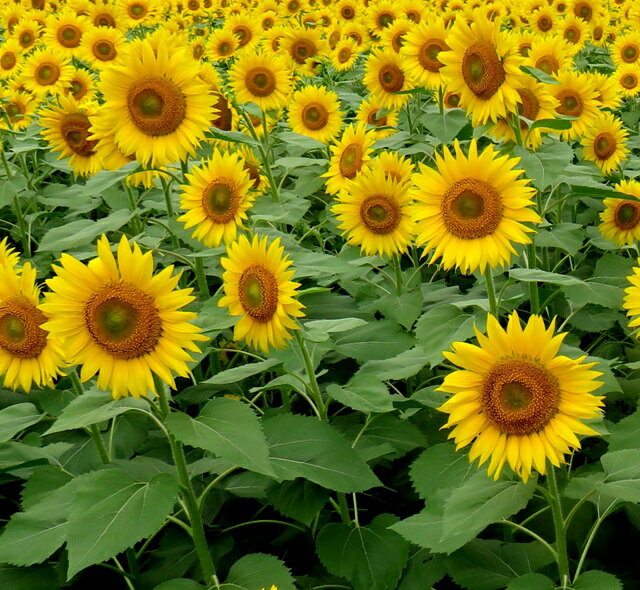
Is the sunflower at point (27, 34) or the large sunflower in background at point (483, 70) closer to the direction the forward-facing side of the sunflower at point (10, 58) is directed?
the large sunflower in background

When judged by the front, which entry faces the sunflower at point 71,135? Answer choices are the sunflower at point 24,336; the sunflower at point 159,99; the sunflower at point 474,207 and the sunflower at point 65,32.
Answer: the sunflower at point 65,32

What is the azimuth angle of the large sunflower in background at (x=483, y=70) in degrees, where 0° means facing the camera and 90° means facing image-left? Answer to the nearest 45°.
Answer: approximately 45°

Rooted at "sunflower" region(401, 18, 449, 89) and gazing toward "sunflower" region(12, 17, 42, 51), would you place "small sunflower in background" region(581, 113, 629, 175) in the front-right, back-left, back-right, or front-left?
back-right

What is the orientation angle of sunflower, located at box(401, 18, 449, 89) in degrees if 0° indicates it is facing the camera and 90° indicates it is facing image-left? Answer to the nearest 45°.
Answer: approximately 0°

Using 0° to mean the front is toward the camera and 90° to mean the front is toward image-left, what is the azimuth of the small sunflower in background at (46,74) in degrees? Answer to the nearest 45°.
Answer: approximately 0°
